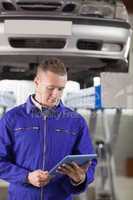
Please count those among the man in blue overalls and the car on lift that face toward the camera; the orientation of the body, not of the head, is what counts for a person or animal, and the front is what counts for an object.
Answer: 2

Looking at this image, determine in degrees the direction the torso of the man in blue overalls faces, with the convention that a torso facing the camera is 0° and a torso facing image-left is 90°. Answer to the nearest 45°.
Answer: approximately 0°

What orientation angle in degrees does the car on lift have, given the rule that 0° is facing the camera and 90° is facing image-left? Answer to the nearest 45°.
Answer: approximately 0°

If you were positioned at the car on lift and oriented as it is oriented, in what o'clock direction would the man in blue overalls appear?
The man in blue overalls is roughly at 12 o'clock from the car on lift.

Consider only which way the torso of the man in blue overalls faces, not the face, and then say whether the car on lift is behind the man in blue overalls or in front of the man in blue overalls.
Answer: behind
